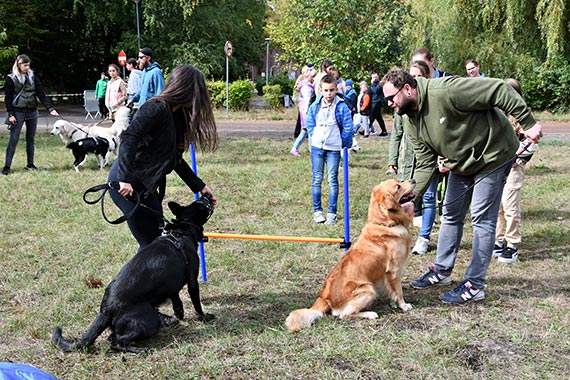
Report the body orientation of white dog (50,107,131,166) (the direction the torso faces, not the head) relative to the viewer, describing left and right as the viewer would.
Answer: facing to the left of the viewer

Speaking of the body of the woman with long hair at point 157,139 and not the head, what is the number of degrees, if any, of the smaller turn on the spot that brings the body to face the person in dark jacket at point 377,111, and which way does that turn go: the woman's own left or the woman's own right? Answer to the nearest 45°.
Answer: approximately 90° to the woman's own left

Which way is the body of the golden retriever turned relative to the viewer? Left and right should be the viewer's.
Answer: facing to the right of the viewer

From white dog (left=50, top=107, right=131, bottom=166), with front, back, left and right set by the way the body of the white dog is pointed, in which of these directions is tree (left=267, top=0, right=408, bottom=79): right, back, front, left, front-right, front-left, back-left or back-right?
back-right

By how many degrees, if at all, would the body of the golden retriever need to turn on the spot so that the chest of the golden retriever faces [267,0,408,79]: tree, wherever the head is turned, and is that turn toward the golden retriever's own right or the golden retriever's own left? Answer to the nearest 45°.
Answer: approximately 90° to the golden retriever's own left

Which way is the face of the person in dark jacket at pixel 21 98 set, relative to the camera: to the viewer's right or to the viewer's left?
to the viewer's right

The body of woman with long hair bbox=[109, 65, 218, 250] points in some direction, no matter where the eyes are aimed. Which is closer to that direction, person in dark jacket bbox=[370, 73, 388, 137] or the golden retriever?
the golden retriever
